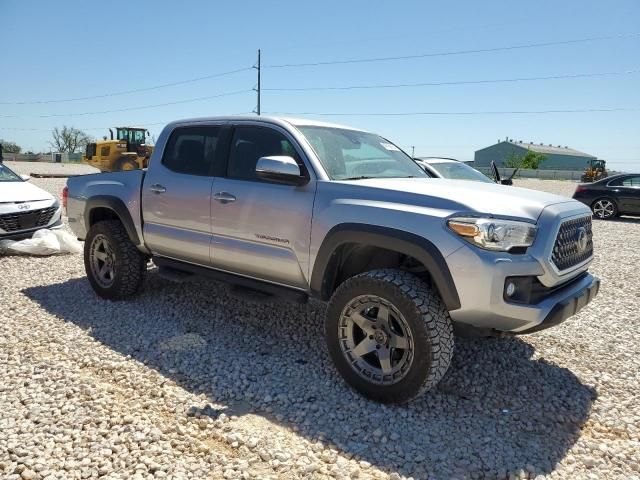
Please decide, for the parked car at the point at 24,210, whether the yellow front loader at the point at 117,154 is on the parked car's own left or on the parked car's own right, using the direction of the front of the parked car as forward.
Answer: on the parked car's own left

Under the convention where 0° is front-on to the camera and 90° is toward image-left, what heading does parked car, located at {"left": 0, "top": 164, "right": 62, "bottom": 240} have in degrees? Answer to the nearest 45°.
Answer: approximately 315°

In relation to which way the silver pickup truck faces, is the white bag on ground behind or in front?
behind

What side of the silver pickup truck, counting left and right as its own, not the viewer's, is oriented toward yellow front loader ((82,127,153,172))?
back

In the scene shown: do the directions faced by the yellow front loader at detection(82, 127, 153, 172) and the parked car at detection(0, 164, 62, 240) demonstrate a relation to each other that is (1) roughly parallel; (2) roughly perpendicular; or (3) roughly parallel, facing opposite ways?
roughly perpendicular
